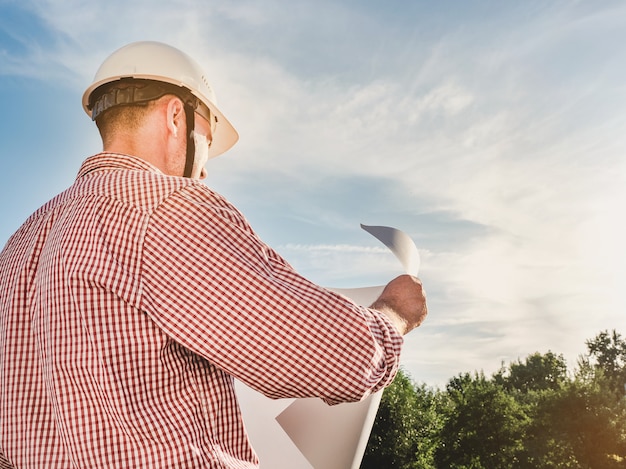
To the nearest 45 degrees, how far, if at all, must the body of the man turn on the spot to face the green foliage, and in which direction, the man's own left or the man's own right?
approximately 45° to the man's own left

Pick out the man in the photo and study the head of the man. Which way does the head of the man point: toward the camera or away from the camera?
away from the camera

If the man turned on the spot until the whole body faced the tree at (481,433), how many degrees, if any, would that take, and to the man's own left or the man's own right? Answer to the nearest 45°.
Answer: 0° — they already face it

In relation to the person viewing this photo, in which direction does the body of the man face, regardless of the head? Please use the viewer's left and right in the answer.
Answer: facing away from the viewer and to the right of the viewer
